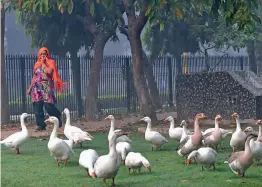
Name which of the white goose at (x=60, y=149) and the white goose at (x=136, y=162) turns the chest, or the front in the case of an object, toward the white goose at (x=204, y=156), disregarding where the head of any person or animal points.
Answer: the white goose at (x=136, y=162)

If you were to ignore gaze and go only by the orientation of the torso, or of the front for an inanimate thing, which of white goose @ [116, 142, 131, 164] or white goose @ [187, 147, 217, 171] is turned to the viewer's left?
white goose @ [187, 147, 217, 171]

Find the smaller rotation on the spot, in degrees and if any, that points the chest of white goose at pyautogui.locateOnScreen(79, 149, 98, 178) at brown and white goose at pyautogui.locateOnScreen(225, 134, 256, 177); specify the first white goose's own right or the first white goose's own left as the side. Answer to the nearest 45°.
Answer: approximately 45° to the first white goose's own left

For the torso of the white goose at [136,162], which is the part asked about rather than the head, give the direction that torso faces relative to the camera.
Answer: to the viewer's right

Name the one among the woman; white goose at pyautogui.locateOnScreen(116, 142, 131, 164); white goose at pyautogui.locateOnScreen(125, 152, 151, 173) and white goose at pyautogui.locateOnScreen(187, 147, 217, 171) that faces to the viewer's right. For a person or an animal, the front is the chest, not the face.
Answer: white goose at pyautogui.locateOnScreen(125, 152, 151, 173)

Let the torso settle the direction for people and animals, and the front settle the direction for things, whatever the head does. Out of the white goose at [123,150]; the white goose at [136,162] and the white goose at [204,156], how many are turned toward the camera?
1

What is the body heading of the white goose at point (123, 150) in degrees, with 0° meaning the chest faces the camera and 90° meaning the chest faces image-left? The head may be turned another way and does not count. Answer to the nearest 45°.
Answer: approximately 0°

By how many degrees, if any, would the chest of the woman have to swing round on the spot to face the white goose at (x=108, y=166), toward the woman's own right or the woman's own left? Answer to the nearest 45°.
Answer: approximately 45° to the woman's own left

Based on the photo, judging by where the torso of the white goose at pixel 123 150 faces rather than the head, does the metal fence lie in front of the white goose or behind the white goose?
behind

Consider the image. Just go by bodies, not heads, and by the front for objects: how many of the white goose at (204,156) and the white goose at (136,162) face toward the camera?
0

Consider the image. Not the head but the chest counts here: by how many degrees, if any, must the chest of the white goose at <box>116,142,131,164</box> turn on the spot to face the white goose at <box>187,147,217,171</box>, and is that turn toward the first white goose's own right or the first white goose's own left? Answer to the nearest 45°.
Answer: approximately 45° to the first white goose's own left

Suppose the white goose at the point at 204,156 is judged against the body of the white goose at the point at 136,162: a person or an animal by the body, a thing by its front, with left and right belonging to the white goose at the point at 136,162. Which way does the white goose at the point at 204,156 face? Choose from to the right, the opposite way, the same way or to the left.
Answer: the opposite way

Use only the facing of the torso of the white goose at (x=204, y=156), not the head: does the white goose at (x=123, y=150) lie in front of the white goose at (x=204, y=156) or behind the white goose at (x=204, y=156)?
in front

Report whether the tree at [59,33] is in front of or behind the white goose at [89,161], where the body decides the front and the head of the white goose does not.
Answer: behind

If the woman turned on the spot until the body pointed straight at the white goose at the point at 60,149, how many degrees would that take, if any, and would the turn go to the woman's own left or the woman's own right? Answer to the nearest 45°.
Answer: approximately 45° to the woman's own left
